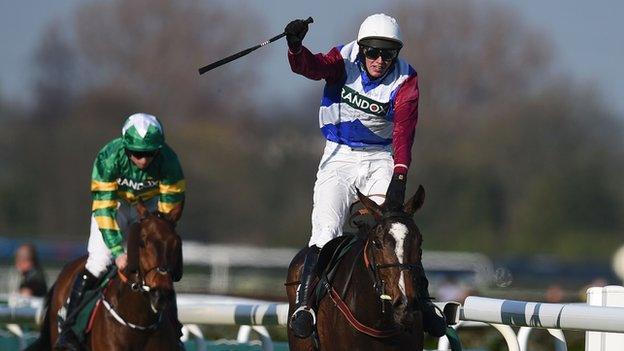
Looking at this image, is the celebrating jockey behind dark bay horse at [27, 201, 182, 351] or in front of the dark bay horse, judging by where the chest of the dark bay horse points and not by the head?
in front

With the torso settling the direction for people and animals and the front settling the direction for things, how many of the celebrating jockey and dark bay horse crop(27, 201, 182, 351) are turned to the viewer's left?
0

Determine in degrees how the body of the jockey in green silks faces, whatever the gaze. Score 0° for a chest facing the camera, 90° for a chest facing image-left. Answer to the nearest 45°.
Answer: approximately 315°

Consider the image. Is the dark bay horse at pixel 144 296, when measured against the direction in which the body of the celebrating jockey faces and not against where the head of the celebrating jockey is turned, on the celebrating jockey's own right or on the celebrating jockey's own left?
on the celebrating jockey's own right

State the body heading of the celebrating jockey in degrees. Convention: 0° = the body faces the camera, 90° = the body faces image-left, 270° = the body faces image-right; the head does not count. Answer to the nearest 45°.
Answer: approximately 0°

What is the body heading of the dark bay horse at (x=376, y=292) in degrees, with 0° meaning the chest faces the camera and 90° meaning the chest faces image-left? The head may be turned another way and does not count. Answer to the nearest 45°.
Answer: approximately 315°

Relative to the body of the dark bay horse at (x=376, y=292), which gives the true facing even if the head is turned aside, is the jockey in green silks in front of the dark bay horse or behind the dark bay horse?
behind
